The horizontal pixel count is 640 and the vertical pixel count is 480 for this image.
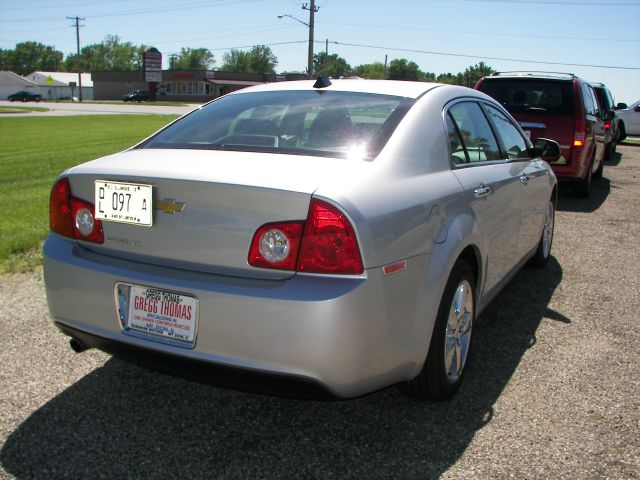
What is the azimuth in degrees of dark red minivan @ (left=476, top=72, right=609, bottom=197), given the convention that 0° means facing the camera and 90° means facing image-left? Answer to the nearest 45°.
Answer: approximately 180°

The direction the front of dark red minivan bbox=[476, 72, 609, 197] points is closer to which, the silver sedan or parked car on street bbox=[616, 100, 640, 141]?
the parked car on street

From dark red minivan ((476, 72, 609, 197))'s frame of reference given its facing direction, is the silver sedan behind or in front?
behind

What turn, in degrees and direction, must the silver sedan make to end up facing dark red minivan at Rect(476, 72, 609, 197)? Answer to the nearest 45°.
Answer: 0° — it already faces it

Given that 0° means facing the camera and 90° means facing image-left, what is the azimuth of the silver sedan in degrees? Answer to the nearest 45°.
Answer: approximately 225°

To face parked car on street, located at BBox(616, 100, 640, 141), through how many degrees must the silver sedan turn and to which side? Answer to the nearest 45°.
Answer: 0° — it already faces it
